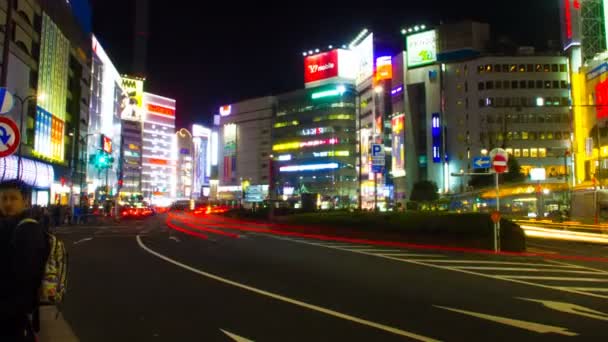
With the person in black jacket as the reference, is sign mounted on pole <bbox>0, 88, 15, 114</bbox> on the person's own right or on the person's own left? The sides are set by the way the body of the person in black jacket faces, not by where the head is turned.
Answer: on the person's own right

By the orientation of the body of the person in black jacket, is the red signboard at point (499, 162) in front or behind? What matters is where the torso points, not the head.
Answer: behind

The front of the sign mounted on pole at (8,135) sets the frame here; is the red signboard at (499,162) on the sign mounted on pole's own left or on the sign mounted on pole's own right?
on the sign mounted on pole's own left

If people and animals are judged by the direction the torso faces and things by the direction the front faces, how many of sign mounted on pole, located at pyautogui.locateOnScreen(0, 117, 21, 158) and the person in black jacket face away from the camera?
0

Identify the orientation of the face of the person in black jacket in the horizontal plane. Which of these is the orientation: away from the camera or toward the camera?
toward the camera

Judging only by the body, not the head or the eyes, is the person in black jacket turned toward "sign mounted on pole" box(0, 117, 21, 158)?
no

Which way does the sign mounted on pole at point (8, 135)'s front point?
toward the camera

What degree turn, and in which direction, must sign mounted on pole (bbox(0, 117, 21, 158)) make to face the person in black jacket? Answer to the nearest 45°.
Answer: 0° — it already faces them
